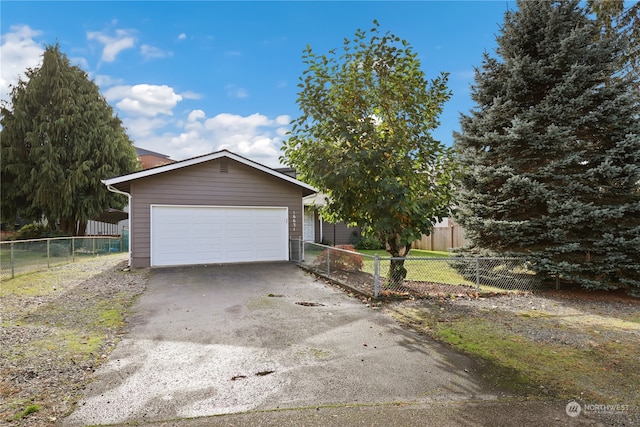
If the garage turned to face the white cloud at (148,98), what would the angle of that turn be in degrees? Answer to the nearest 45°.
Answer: approximately 135° to its right

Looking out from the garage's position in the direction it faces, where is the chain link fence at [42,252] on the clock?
The chain link fence is roughly at 3 o'clock from the garage.

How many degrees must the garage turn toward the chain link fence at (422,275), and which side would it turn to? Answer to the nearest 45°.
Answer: approximately 45° to its left

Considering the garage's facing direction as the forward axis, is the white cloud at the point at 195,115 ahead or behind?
behind

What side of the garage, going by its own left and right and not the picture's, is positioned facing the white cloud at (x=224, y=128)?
back

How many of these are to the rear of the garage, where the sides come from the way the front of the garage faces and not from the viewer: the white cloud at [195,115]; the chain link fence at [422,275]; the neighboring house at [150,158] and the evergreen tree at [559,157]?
2

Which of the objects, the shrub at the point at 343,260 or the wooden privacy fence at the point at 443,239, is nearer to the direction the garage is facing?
the shrub

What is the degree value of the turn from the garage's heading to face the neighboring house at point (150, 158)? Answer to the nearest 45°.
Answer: approximately 180°

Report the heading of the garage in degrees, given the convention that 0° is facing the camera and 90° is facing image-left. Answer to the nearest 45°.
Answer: approximately 0°
